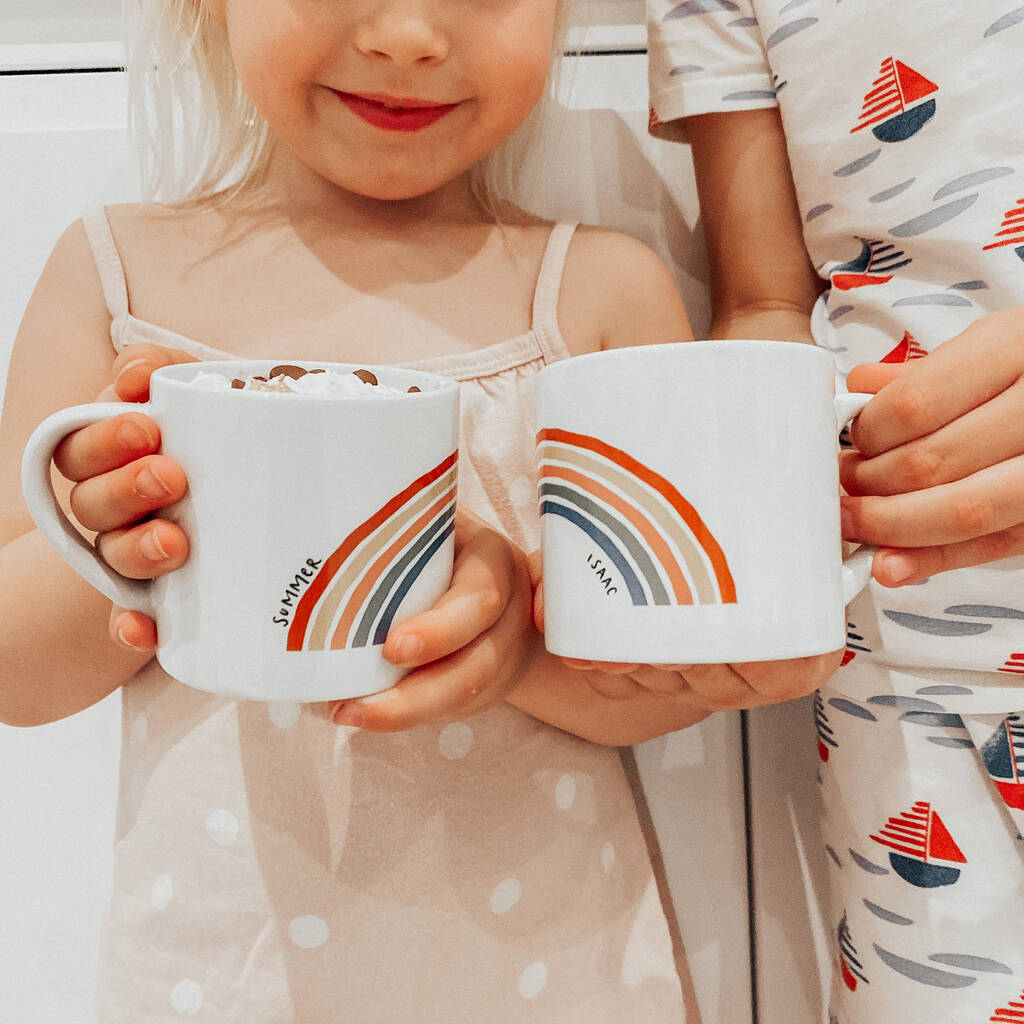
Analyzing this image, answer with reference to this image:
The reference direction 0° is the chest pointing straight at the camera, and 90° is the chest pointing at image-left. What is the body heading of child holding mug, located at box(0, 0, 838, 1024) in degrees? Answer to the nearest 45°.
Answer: approximately 0°

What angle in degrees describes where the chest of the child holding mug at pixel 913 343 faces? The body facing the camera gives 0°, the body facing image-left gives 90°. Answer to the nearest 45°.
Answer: approximately 0°

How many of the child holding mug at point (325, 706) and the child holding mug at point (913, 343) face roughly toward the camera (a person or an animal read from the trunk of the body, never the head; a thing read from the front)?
2
